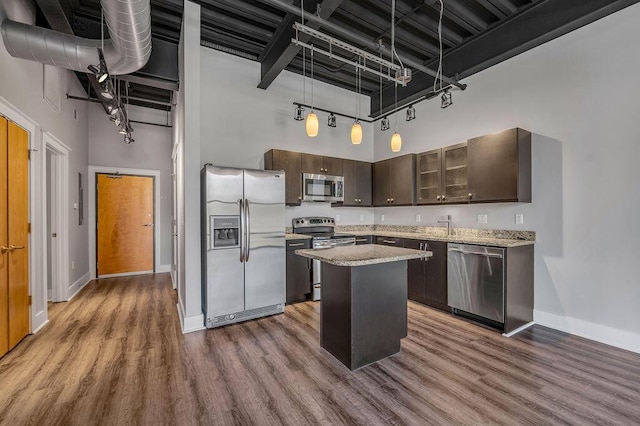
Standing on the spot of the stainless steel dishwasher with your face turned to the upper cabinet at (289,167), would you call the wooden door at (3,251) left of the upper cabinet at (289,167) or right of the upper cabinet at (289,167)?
left

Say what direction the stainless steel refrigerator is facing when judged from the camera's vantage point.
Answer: facing the viewer and to the right of the viewer

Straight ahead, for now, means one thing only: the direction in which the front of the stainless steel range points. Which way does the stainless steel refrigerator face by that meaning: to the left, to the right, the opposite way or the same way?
the same way

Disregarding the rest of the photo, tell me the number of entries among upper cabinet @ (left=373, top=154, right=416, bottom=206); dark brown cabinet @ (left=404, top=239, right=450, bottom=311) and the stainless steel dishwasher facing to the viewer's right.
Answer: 0

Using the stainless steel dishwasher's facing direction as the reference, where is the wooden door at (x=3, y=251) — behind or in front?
in front

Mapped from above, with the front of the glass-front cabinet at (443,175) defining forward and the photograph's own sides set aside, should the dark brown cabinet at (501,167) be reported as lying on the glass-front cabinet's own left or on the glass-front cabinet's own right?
on the glass-front cabinet's own left

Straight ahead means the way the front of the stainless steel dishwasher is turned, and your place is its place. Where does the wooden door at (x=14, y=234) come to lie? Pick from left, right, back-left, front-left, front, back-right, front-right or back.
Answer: front

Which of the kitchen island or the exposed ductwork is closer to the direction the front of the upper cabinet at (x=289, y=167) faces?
the kitchen island

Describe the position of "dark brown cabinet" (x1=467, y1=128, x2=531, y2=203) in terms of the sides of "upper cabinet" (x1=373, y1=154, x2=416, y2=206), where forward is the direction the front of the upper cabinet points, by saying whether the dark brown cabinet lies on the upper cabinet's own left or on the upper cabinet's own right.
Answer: on the upper cabinet's own left

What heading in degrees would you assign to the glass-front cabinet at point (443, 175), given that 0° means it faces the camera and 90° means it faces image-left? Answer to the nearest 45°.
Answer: approximately 45°

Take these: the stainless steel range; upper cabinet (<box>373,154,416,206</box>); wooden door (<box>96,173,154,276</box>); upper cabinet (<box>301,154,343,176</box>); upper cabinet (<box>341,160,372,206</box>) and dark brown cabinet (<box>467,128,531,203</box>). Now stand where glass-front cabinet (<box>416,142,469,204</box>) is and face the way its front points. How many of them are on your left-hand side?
1

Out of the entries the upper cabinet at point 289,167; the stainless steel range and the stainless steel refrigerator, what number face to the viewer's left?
0

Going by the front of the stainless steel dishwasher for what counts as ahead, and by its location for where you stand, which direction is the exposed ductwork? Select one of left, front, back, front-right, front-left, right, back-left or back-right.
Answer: front

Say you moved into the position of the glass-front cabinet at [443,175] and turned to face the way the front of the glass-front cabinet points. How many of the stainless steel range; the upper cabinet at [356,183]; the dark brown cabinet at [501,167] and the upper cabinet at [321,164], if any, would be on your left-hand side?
1
